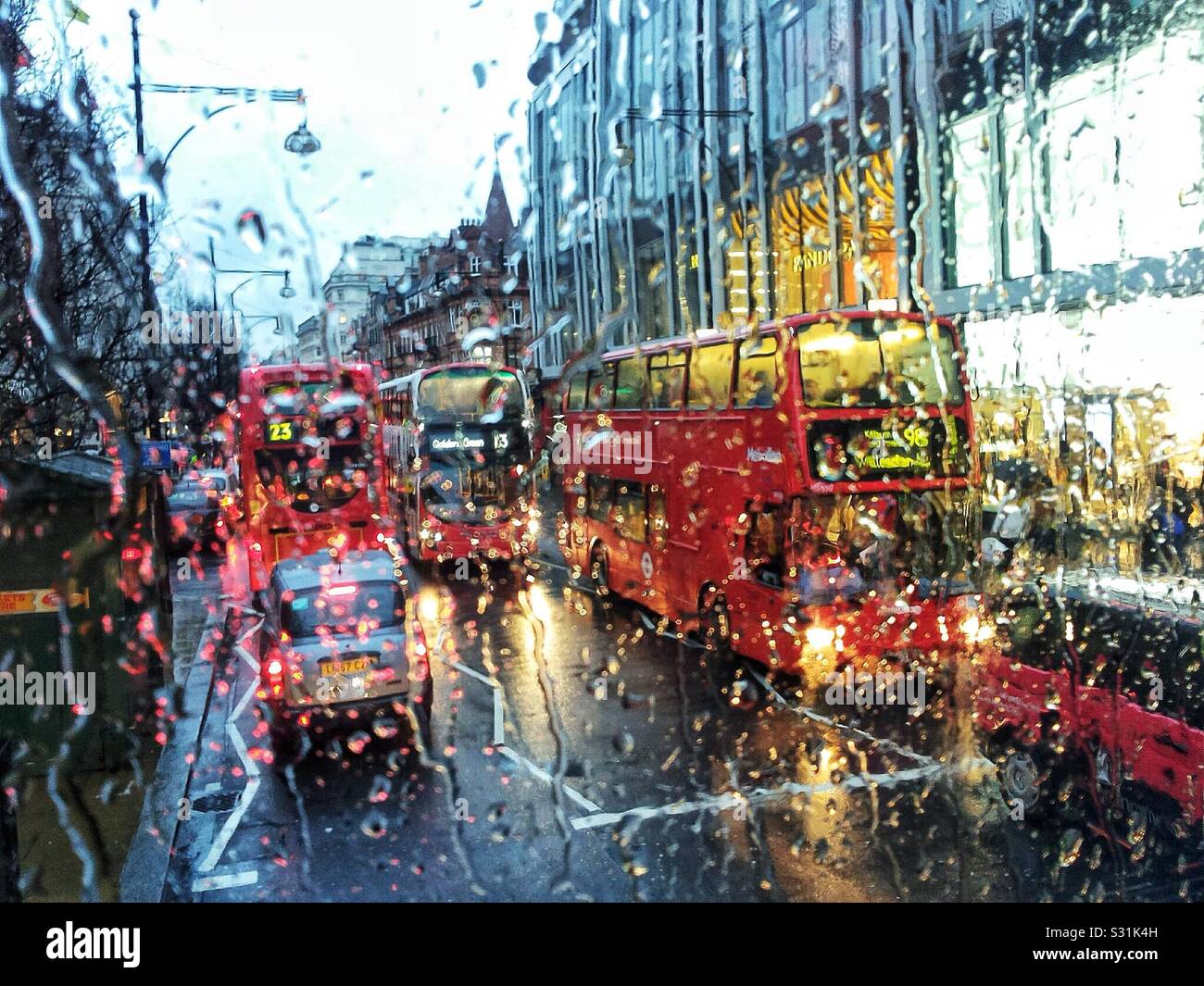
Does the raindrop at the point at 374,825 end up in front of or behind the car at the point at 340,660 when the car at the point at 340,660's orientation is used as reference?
behind

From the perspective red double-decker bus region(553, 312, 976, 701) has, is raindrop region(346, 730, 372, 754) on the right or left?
on its right

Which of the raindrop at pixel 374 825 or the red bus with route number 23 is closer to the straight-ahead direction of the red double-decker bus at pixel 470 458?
the raindrop

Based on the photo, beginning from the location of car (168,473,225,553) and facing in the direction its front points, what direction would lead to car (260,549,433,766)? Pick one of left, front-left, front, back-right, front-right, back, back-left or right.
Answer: back

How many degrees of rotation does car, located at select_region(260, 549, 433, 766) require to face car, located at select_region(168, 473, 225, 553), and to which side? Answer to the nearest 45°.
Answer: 0° — it already faces it

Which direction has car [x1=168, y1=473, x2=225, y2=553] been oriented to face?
away from the camera

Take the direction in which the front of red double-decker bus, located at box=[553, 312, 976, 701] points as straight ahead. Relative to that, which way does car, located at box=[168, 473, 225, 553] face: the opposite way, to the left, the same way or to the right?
the opposite way

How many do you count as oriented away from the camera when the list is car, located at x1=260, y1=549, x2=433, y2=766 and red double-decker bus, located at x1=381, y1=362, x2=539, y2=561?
1

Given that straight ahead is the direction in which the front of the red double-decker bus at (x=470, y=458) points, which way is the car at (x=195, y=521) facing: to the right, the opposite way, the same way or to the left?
the opposite way

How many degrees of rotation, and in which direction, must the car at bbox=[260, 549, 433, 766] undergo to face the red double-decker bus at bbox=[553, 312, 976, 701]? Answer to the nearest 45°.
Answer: approximately 90° to its right

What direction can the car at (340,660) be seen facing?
away from the camera

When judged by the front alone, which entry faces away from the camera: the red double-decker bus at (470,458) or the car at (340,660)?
the car
